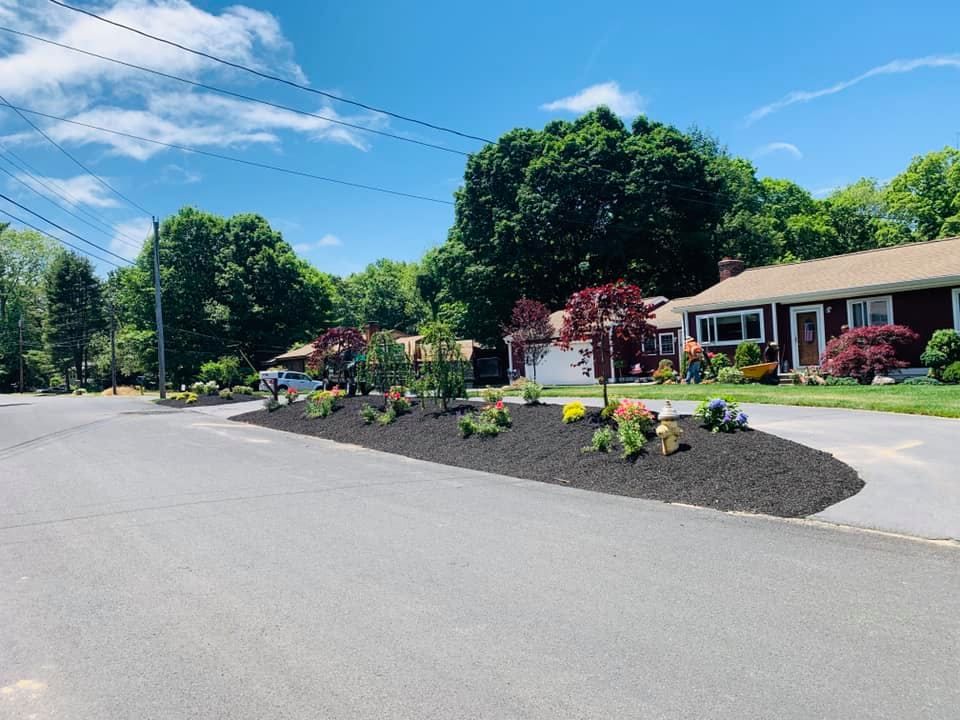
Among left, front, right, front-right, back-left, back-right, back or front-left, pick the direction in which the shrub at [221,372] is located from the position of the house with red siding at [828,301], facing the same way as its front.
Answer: front-right

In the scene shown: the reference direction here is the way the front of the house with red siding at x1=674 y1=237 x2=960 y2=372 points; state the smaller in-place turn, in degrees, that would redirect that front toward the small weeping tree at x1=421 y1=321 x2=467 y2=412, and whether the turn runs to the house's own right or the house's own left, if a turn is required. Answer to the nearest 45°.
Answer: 0° — it already faces it

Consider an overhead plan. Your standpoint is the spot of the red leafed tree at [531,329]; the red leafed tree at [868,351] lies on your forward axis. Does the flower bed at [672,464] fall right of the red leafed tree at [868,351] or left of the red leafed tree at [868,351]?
right

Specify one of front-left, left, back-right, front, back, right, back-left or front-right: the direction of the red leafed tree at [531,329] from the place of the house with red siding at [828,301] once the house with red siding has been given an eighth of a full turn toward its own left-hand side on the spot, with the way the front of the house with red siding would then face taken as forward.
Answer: right

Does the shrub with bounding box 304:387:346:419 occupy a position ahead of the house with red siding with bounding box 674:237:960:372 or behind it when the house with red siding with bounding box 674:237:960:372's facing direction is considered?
ahead

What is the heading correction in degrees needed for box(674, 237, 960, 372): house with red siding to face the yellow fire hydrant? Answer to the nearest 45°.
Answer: approximately 45° to its left

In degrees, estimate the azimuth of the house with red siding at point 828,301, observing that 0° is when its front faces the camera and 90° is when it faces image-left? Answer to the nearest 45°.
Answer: approximately 45°

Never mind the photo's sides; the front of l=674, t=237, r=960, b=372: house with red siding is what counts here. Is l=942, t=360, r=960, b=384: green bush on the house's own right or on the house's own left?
on the house's own left

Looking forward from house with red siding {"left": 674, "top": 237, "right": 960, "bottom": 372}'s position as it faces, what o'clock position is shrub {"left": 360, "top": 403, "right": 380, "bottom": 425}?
The shrub is roughly at 12 o'clock from the house with red siding.

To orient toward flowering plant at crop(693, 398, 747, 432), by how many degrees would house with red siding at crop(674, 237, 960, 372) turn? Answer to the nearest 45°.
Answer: approximately 45° to its left

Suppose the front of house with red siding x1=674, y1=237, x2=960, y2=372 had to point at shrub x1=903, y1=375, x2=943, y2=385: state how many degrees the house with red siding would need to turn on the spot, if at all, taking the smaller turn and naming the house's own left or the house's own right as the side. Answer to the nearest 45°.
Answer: approximately 90° to the house's own left

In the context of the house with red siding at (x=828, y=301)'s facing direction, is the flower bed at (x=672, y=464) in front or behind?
in front

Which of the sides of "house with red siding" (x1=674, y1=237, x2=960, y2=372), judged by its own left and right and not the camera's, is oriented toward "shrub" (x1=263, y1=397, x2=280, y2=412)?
front
